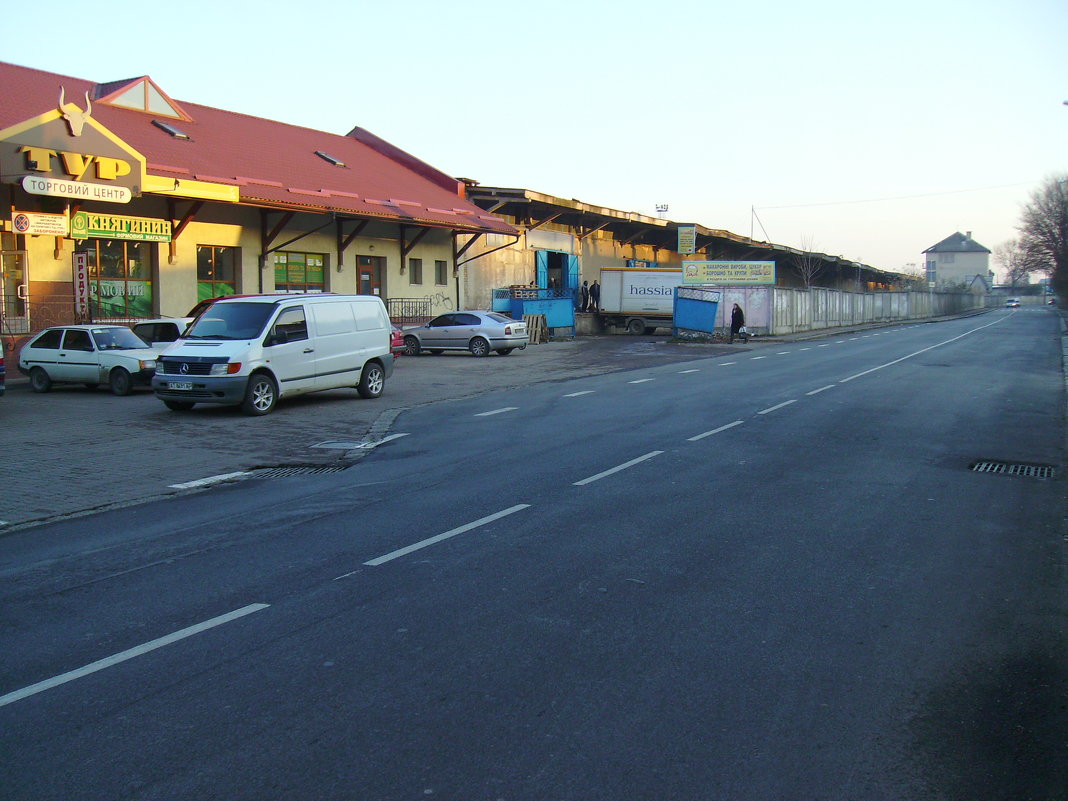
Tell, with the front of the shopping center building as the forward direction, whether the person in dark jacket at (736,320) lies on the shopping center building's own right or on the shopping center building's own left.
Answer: on the shopping center building's own left

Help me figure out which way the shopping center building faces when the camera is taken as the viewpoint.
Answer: facing the viewer and to the right of the viewer

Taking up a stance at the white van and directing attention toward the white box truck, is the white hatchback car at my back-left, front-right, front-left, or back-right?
front-left

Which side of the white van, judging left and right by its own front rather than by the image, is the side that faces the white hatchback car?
right

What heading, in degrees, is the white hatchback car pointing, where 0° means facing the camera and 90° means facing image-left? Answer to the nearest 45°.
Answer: approximately 315°

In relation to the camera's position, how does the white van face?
facing the viewer and to the left of the viewer

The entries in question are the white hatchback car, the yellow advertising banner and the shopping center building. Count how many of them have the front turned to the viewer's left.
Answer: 0

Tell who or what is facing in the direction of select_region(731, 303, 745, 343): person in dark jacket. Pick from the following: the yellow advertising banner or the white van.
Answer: the yellow advertising banner

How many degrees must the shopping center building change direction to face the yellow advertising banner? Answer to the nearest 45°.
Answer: approximately 90° to its left

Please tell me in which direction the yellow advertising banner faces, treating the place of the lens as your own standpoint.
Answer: facing the viewer
